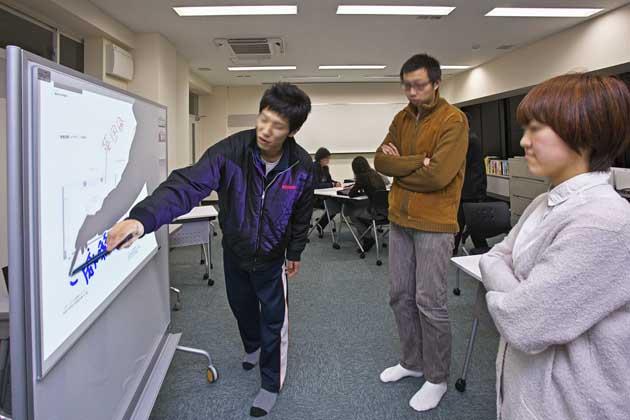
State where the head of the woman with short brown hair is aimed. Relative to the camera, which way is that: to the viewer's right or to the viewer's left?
to the viewer's left

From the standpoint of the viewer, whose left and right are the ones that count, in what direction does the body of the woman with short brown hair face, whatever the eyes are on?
facing to the left of the viewer

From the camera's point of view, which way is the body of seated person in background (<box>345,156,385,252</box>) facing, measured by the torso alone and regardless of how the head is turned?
to the viewer's left

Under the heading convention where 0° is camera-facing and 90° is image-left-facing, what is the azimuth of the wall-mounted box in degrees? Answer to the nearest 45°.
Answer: approximately 315°

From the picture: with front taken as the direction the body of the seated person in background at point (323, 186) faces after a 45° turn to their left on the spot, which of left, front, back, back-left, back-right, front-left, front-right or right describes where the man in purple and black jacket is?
back-right

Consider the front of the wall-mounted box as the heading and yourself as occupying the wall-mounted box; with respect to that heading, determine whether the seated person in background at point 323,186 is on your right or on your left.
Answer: on your left
